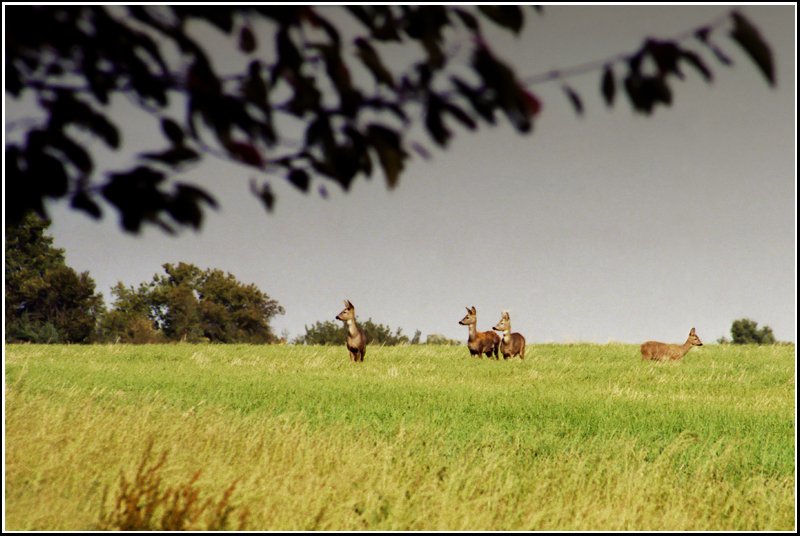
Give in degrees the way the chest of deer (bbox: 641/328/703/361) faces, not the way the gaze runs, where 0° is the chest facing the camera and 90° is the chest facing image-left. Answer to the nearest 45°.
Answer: approximately 270°

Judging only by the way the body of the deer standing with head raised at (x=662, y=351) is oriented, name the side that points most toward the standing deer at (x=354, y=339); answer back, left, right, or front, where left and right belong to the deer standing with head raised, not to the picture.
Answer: back

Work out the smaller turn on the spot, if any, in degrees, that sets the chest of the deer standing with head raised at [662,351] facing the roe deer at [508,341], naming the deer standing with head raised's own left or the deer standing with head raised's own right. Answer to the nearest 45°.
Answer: approximately 180°

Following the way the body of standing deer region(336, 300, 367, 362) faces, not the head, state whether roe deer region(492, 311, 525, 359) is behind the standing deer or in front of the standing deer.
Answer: behind

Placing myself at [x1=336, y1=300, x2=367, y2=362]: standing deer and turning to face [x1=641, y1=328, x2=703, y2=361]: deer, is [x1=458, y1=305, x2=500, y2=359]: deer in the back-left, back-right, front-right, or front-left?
front-left

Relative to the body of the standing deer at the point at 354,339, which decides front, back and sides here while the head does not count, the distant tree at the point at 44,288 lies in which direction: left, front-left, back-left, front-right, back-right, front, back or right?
right

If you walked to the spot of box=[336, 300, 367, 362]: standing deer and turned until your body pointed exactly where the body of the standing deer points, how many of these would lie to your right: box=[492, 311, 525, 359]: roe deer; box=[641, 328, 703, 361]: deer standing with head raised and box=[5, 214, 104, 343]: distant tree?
1

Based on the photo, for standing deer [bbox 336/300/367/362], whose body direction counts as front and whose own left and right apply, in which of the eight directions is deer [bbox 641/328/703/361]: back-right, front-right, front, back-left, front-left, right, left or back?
back-left

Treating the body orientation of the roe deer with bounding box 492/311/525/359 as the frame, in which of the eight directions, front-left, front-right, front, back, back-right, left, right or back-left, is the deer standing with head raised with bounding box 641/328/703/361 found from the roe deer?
back-left

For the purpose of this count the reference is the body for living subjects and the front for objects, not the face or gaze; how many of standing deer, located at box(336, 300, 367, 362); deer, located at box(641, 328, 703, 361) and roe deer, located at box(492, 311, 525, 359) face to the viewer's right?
1

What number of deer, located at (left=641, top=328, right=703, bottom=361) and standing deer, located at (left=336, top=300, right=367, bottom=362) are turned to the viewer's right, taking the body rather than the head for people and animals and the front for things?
1

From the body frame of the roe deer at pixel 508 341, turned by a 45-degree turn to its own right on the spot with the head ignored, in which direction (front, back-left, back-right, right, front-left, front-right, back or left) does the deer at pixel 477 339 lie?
front

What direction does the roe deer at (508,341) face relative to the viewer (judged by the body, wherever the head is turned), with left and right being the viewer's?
facing the viewer and to the left of the viewer

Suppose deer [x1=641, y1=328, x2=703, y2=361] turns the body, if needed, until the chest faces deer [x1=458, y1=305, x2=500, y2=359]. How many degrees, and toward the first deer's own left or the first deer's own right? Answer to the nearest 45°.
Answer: approximately 180°
